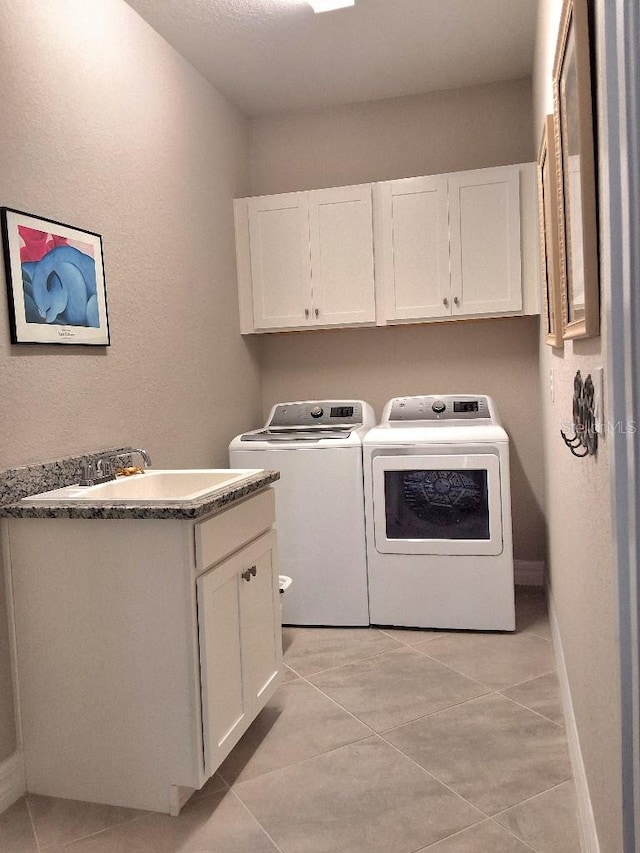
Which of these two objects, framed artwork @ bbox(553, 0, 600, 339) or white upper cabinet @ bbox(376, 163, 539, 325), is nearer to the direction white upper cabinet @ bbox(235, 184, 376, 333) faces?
the framed artwork

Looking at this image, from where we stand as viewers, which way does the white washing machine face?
facing the viewer

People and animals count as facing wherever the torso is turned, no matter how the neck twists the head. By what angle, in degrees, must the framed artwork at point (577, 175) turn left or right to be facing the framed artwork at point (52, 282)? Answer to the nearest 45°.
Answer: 0° — it already faces it

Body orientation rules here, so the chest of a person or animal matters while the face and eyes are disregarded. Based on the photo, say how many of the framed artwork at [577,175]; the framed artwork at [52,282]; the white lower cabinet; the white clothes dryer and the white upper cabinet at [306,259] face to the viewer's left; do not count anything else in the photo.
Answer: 1

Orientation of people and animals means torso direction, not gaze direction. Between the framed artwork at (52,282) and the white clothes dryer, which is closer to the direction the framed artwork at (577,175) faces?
the framed artwork

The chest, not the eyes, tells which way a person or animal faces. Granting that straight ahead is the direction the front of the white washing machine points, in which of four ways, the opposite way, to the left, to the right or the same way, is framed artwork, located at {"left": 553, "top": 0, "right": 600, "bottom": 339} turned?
to the right

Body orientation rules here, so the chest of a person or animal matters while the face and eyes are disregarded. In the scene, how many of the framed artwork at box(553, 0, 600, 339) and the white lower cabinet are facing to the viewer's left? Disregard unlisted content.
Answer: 1

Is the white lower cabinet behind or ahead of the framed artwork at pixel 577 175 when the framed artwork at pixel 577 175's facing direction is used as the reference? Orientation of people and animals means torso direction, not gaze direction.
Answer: ahead

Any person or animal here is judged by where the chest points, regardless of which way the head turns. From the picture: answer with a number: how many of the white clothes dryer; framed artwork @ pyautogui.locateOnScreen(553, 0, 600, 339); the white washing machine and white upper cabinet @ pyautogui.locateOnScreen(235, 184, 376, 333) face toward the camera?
3

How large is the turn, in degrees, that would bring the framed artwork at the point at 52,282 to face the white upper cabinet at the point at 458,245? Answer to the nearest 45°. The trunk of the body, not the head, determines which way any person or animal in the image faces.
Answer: approximately 45° to its left

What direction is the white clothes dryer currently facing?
toward the camera

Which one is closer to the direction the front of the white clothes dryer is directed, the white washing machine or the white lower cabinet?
the white lower cabinet

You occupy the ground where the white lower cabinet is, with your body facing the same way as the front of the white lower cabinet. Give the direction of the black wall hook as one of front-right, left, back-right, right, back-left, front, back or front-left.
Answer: front

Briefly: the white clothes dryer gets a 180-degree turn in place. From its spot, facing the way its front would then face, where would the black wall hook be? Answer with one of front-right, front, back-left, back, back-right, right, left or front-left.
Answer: back
